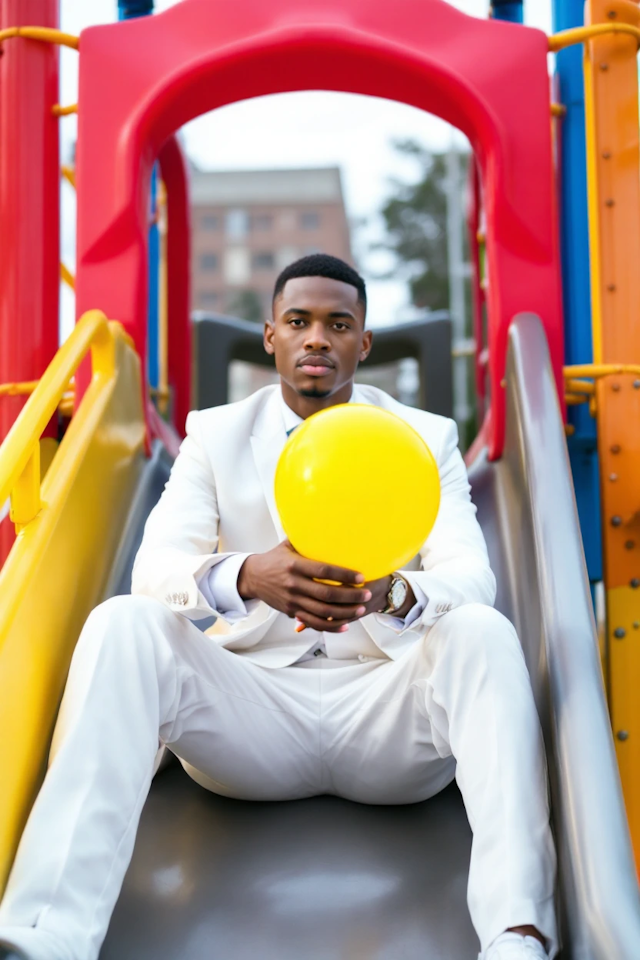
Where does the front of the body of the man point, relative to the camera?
toward the camera

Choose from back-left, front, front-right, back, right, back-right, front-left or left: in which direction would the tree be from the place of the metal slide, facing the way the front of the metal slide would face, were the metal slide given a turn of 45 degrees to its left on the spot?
back-left

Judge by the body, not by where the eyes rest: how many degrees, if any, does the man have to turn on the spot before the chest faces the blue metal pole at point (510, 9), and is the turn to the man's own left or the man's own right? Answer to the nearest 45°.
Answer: approximately 180°

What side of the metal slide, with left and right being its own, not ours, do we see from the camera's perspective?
front

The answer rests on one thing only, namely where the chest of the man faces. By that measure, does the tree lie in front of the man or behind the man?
behind

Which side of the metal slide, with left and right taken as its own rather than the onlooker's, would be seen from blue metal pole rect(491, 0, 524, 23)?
back
